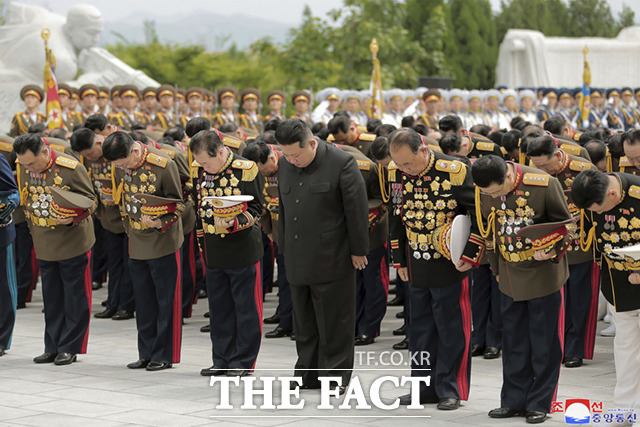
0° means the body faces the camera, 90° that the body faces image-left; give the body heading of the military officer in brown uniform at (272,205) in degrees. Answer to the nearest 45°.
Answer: approximately 45°

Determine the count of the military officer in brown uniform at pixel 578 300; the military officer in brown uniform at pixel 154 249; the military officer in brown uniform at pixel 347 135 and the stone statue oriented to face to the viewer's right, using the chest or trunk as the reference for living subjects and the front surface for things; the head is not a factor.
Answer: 1

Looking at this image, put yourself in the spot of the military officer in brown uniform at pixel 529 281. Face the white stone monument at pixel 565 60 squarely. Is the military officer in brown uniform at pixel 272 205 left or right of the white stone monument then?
left

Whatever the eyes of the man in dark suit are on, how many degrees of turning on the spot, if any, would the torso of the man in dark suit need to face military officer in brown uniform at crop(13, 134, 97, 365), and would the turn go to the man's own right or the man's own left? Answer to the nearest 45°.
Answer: approximately 90° to the man's own right

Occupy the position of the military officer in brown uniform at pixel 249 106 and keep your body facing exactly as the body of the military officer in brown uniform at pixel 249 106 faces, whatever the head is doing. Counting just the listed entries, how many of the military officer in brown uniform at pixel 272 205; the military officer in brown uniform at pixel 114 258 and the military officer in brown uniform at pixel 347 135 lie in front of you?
3

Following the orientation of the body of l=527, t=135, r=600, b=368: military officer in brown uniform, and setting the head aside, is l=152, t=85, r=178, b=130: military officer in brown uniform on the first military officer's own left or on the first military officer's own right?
on the first military officer's own right

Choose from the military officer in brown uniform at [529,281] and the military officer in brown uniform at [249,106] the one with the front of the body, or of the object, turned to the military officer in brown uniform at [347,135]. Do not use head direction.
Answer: the military officer in brown uniform at [249,106]

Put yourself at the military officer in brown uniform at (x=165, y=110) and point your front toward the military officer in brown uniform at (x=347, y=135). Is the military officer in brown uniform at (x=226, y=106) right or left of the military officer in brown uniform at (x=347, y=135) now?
left

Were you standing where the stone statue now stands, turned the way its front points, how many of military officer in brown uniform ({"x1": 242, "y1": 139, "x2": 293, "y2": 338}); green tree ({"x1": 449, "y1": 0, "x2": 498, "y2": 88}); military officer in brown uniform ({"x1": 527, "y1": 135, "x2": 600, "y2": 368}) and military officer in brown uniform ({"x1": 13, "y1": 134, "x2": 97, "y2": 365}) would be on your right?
3

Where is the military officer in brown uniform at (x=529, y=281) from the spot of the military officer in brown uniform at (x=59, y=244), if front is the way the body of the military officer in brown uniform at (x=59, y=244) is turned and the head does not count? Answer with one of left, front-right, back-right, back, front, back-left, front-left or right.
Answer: left

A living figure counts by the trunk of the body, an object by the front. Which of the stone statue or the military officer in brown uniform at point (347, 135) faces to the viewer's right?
the stone statue
